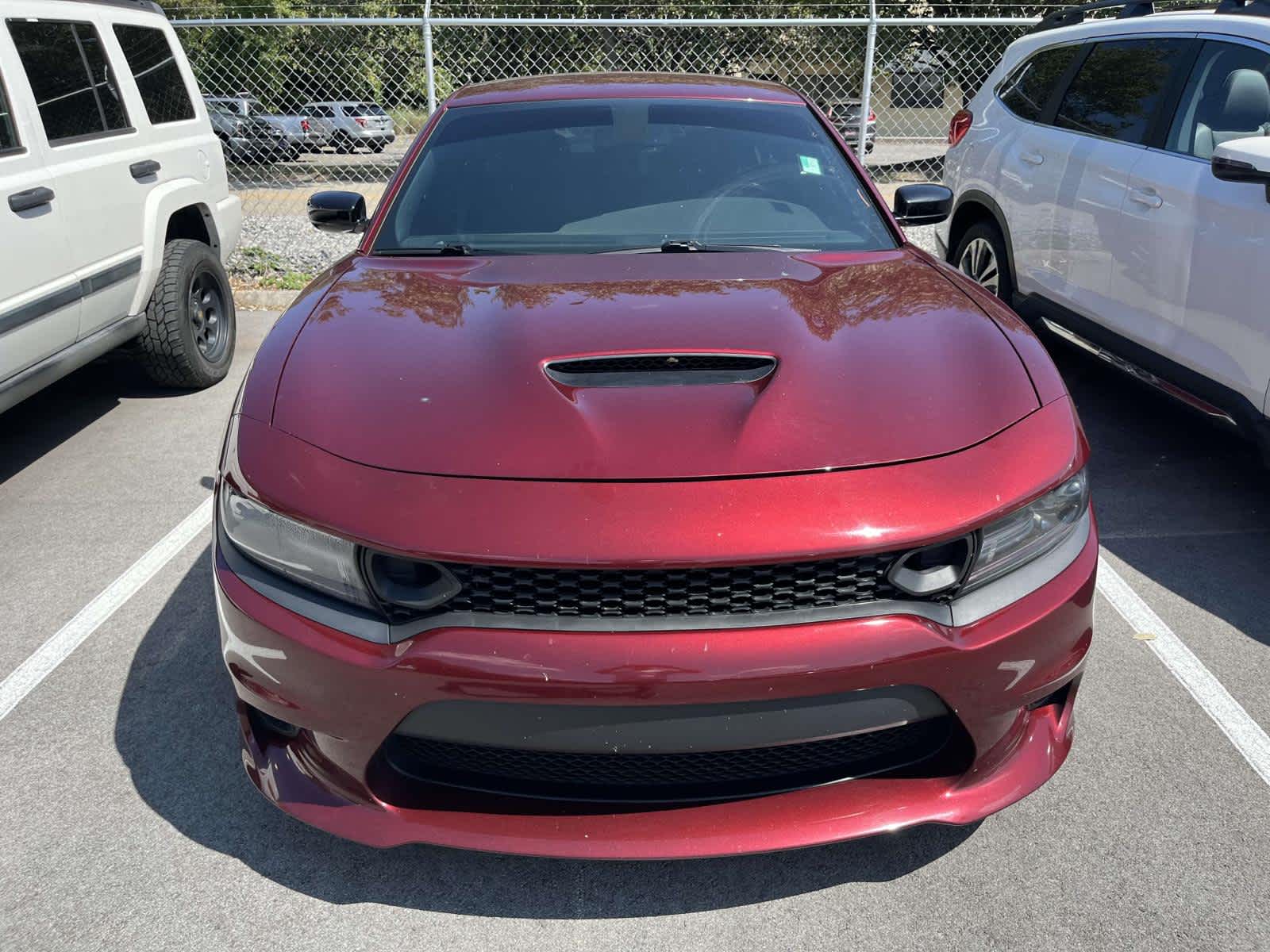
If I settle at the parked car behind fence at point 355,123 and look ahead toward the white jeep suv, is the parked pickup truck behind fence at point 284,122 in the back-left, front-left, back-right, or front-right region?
front-right

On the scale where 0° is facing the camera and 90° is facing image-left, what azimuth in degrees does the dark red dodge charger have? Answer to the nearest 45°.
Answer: approximately 0°

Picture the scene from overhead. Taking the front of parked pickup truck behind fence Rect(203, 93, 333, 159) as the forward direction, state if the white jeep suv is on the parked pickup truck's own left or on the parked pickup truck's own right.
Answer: on the parked pickup truck's own left

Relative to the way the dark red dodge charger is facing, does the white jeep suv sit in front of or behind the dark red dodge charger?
behind

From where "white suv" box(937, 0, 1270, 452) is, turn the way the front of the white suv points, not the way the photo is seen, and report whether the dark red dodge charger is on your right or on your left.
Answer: on your right

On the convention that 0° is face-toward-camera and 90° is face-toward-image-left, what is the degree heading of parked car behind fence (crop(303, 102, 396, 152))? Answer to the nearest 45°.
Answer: approximately 135°

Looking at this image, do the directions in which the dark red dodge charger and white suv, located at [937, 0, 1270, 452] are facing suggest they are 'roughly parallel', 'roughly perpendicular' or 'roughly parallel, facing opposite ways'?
roughly parallel

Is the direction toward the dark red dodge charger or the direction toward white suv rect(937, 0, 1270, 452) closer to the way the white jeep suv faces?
the dark red dodge charger

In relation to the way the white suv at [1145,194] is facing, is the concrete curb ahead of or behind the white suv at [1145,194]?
behind

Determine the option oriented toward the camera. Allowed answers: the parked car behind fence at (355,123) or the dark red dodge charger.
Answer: the dark red dodge charger

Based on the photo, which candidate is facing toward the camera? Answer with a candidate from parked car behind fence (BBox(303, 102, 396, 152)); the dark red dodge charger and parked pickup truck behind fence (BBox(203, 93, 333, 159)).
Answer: the dark red dodge charger

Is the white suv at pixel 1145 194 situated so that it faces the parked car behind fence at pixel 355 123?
no

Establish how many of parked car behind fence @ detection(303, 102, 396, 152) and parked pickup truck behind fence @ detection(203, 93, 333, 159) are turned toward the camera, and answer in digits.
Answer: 0

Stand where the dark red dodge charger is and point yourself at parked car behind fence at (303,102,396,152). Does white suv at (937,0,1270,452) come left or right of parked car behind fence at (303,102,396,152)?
right

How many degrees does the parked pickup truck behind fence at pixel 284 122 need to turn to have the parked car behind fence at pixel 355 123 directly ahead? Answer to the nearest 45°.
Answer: approximately 90° to its right

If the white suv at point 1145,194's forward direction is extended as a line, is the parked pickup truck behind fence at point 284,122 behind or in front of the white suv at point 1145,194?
behind

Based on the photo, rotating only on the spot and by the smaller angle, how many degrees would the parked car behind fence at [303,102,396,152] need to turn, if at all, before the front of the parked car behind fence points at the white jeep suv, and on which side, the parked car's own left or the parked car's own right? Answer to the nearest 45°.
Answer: approximately 135° to the parked car's own left

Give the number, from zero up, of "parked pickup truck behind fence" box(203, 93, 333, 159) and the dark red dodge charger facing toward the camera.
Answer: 1

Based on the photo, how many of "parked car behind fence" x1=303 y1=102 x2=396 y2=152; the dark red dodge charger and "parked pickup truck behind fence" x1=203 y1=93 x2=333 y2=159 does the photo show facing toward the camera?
1

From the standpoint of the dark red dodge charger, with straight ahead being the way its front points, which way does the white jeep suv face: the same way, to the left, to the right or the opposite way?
the same way
